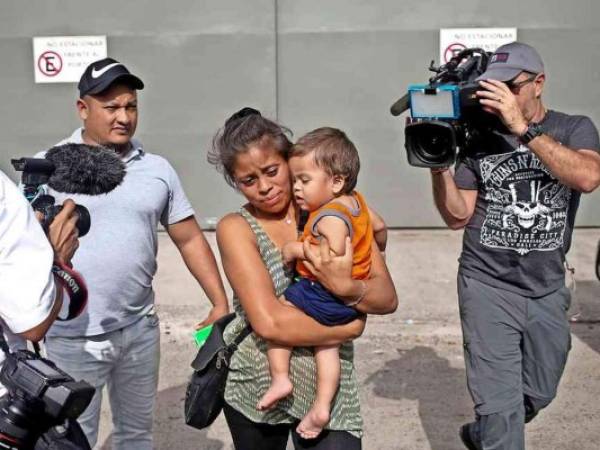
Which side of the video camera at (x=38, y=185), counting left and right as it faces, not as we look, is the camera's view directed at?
right

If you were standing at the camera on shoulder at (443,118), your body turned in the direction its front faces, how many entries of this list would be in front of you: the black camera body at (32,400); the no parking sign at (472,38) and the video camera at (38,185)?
2

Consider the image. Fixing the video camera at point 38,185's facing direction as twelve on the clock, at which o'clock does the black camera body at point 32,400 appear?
The black camera body is roughly at 3 o'clock from the video camera.

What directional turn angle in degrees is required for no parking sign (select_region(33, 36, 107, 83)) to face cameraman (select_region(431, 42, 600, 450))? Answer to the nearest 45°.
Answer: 0° — it already faces them

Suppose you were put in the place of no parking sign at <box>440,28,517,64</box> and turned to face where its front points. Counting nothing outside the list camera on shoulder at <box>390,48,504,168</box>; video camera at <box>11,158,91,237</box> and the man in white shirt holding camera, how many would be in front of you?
3

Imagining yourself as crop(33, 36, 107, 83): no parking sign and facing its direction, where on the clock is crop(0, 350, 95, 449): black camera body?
The black camera body is roughly at 12 o'clock from the no parking sign.

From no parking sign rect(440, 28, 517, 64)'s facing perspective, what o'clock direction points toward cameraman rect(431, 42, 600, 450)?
The cameraman is roughly at 12 o'clock from the no parking sign.

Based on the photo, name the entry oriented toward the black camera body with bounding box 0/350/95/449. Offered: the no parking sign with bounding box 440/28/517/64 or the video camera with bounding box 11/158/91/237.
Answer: the no parking sign

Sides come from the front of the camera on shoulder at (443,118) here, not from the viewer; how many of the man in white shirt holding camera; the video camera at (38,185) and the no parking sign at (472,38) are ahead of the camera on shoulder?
2
